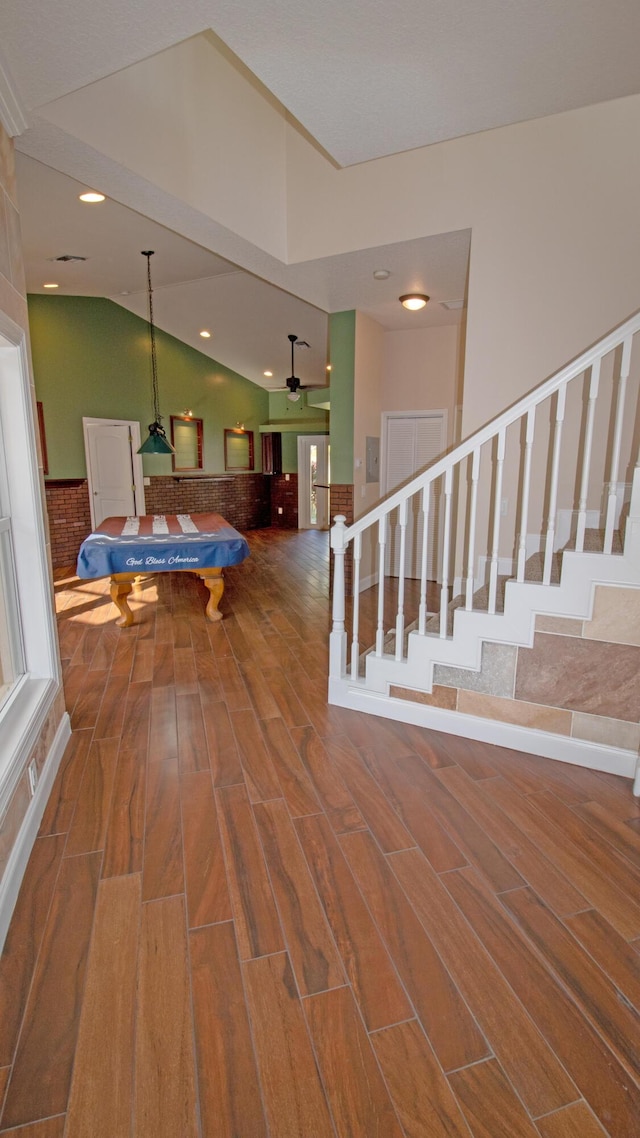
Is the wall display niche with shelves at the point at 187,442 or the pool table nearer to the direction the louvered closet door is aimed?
the pool table

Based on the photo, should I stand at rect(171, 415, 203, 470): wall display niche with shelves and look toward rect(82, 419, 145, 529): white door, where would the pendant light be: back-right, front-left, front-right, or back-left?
front-left

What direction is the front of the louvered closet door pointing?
toward the camera

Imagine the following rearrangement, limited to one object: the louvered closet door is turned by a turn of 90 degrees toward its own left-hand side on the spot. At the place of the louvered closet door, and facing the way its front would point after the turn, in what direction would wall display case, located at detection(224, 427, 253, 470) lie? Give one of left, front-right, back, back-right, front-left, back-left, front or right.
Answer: back-left

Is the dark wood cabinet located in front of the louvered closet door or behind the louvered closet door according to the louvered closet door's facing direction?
behind

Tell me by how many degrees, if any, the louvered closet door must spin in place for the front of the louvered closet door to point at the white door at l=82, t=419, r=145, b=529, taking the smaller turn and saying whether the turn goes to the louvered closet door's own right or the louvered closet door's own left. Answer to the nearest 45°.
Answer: approximately 90° to the louvered closet door's own right

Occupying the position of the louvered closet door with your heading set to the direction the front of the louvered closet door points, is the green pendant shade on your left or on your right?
on your right

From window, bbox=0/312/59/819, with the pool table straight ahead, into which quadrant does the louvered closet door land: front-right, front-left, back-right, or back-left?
front-right

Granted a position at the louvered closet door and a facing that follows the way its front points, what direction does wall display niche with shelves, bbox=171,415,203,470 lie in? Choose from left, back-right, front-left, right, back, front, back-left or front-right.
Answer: back-right

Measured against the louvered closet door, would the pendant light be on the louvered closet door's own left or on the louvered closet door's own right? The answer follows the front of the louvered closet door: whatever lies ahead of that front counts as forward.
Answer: on the louvered closet door's own right

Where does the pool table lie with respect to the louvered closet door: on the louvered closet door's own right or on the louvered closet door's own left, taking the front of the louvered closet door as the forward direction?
on the louvered closet door's own right
